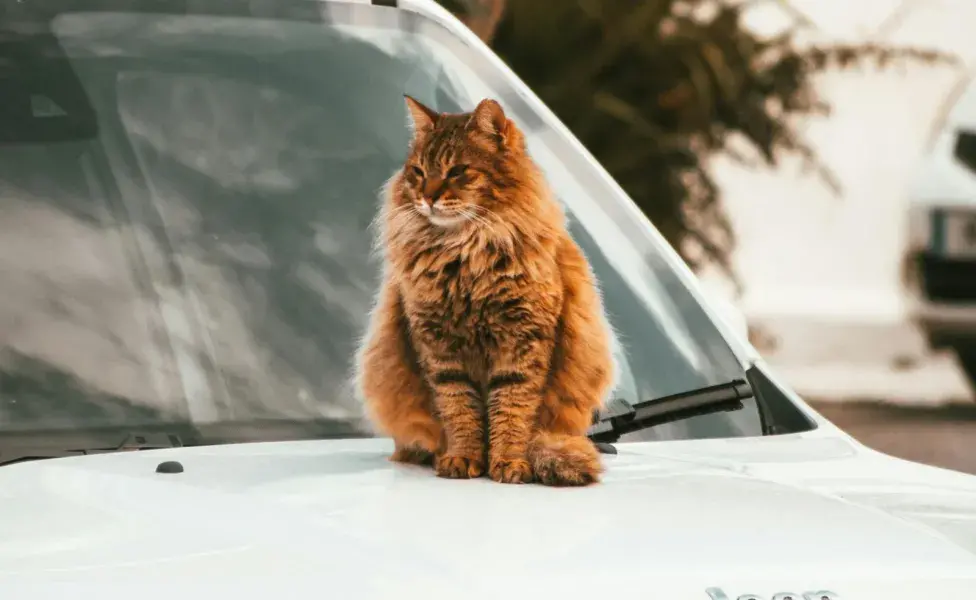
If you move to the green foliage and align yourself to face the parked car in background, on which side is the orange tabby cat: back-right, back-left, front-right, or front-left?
back-right

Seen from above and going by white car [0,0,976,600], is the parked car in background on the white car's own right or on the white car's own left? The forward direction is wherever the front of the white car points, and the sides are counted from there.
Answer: on the white car's own left

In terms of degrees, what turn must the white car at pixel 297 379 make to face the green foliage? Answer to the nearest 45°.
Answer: approximately 135° to its left

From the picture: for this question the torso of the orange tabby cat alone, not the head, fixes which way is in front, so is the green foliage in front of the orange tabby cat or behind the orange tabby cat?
behind

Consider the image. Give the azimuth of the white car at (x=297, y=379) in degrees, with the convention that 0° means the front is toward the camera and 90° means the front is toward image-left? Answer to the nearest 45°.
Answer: approximately 315°

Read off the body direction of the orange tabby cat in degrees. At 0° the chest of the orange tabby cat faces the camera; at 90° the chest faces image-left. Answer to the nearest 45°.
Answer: approximately 0°
